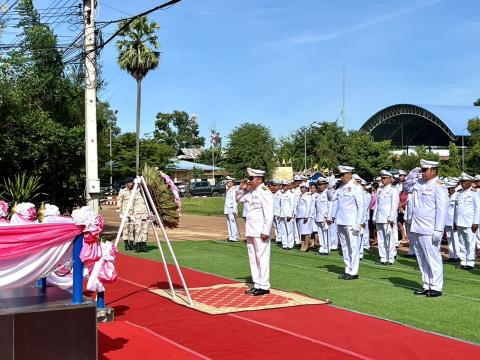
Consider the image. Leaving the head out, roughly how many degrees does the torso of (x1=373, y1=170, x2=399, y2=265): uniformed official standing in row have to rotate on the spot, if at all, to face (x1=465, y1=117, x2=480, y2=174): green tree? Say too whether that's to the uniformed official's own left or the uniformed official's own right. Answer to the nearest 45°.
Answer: approximately 135° to the uniformed official's own right

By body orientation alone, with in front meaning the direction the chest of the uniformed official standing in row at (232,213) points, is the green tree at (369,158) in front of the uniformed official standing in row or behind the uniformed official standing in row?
behind

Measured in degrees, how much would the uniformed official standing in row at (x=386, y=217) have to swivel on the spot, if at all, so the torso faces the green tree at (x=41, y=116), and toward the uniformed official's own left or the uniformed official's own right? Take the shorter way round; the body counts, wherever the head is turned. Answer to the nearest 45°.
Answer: approximately 45° to the uniformed official's own right

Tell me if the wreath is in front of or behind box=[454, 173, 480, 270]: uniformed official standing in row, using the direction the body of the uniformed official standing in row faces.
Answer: in front

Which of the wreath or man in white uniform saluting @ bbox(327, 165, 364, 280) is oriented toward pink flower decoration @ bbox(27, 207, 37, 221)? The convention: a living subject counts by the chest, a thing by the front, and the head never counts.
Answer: the man in white uniform saluting

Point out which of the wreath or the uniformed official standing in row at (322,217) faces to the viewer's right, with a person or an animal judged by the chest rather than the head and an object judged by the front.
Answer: the wreath

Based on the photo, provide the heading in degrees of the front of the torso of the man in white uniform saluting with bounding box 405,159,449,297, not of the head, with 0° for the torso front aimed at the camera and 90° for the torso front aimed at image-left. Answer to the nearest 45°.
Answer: approximately 45°

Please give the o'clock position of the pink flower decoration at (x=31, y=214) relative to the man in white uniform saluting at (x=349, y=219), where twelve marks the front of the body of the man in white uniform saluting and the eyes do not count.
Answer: The pink flower decoration is roughly at 12 o'clock from the man in white uniform saluting.

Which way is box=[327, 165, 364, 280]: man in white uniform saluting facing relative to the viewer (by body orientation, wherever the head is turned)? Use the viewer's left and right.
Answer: facing the viewer and to the left of the viewer

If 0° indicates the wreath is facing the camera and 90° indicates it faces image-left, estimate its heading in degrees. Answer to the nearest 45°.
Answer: approximately 270°
